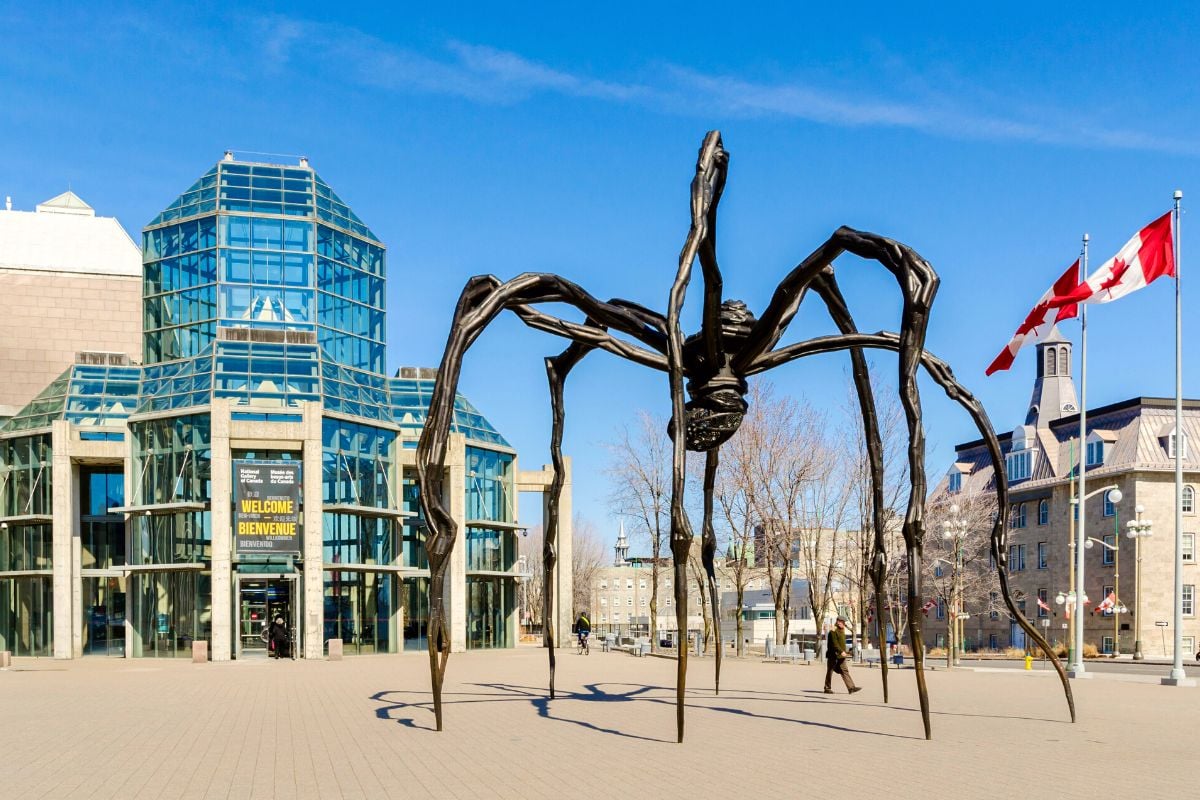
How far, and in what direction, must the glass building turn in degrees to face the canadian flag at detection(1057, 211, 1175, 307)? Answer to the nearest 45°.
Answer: approximately 45° to its left

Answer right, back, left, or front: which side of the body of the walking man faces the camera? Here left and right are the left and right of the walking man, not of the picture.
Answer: right

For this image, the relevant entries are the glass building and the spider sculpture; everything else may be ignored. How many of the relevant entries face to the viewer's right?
0

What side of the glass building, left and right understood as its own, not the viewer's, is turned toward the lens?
front

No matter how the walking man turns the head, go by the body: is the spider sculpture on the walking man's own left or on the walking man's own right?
on the walking man's own right

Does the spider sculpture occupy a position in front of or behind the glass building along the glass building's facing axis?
in front
